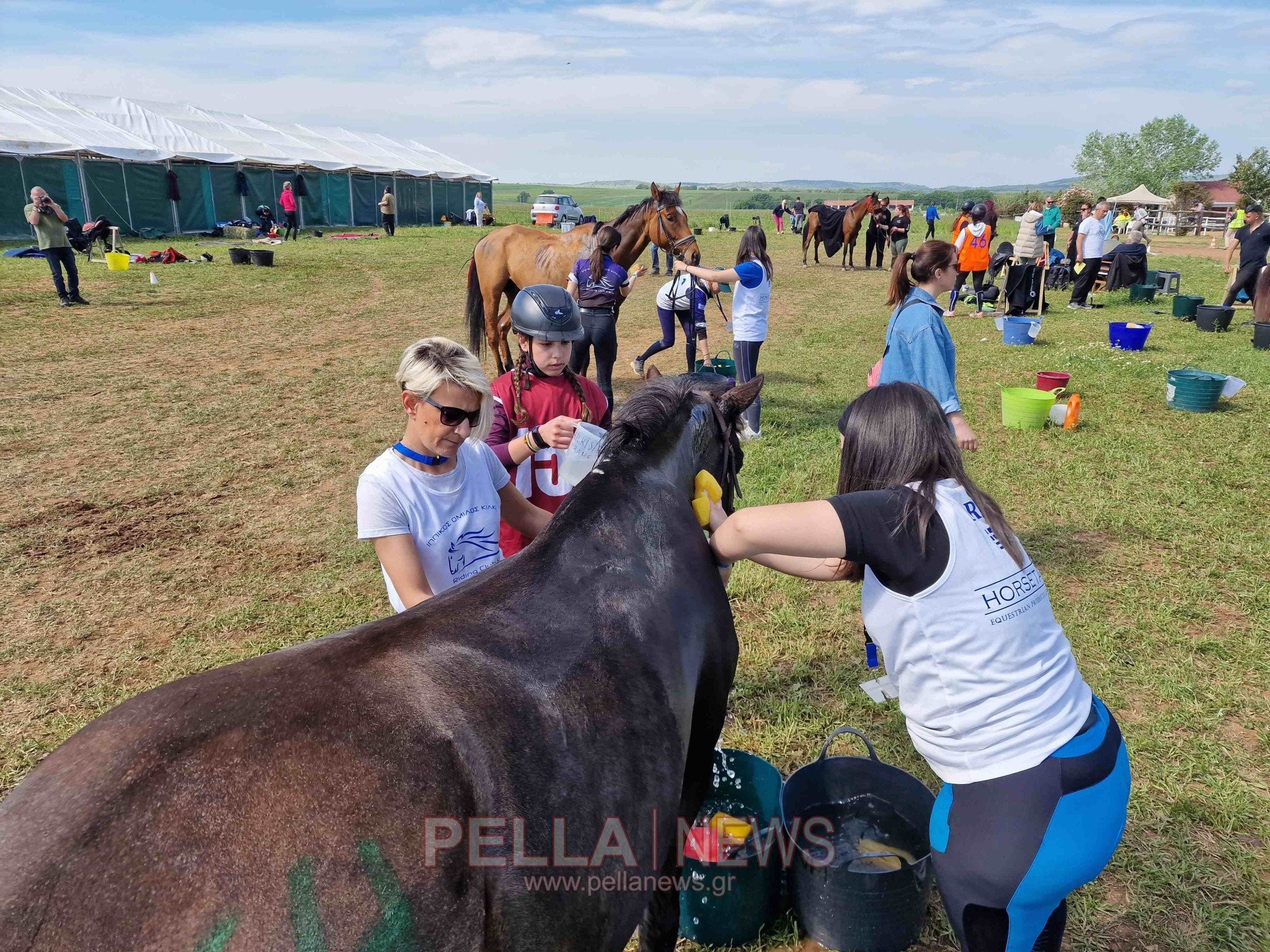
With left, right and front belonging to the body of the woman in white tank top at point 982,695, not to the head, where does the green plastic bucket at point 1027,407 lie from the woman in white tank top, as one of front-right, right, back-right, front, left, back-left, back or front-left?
front-right

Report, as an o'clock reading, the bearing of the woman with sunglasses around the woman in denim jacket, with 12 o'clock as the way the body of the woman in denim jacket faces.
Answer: The woman with sunglasses is roughly at 4 o'clock from the woman in denim jacket.

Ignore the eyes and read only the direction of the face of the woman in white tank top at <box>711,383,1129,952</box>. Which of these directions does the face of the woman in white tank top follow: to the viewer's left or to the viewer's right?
to the viewer's left

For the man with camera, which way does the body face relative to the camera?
toward the camera

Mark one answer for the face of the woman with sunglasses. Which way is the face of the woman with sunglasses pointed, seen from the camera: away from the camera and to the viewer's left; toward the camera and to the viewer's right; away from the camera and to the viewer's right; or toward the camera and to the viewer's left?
toward the camera and to the viewer's right

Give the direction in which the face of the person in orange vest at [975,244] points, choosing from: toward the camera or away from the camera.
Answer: away from the camera

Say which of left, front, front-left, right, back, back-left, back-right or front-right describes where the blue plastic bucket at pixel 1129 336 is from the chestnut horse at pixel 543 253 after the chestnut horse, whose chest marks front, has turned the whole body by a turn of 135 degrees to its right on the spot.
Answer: back-left

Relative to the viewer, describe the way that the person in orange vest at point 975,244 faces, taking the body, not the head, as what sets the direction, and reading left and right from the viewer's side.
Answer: facing away from the viewer

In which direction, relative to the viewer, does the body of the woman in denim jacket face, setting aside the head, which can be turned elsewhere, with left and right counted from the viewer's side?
facing to the right of the viewer

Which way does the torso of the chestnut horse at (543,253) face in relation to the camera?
to the viewer's right

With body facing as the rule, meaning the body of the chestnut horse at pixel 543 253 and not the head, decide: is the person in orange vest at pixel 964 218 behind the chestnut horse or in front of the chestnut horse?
in front

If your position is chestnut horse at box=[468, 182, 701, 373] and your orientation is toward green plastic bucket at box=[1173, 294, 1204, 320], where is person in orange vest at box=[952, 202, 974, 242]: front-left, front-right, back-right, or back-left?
front-left
